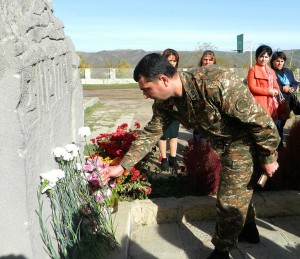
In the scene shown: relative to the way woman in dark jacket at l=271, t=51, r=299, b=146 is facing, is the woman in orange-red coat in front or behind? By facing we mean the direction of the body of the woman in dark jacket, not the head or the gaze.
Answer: in front

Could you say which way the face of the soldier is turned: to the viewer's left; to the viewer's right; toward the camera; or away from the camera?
to the viewer's left

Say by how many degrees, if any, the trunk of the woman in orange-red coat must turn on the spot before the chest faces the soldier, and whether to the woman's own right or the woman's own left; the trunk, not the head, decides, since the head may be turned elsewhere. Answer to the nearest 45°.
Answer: approximately 45° to the woman's own right

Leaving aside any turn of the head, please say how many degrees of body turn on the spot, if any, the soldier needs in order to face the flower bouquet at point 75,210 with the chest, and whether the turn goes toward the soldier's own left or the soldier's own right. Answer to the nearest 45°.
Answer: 0° — they already face it

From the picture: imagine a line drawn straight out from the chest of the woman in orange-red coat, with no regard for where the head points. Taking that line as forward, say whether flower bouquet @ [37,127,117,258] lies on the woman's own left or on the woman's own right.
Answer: on the woman's own right

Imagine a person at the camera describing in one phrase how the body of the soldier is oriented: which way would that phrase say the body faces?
to the viewer's left

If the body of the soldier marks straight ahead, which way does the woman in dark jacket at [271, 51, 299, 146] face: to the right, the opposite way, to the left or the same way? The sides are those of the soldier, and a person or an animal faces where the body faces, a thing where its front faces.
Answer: to the left

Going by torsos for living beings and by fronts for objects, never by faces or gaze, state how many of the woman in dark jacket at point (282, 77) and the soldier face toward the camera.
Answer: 1

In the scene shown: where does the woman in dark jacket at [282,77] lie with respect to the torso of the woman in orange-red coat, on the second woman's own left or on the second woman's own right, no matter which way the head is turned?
on the second woman's own left

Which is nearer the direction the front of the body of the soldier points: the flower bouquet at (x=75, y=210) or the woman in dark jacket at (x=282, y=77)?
the flower bouquet

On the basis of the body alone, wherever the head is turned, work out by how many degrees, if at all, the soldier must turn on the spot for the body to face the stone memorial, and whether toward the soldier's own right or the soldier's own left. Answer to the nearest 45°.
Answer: approximately 45° to the soldier's own left

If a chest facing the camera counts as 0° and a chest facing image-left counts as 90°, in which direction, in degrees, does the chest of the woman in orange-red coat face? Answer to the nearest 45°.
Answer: approximately 315°

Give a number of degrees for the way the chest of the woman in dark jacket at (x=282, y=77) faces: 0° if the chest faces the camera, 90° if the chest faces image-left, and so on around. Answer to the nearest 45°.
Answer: approximately 0°
